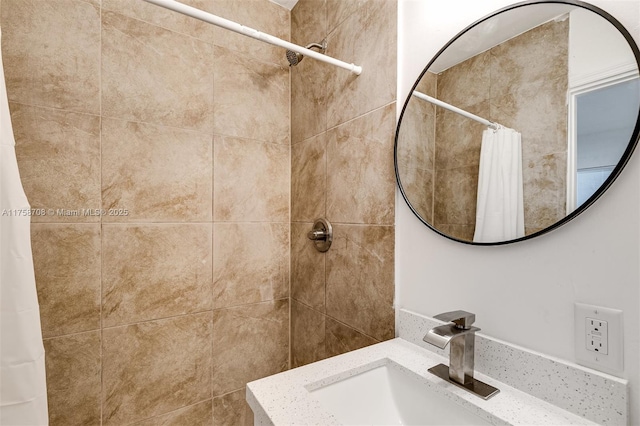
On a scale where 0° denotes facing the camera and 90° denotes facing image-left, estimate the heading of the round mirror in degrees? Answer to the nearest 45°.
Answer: approximately 45°

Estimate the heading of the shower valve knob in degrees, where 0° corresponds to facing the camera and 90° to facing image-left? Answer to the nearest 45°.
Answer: approximately 45°

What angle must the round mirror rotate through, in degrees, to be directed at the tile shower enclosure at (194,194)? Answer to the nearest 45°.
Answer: approximately 45° to its right

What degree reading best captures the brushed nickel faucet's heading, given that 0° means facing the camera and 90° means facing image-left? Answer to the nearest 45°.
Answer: approximately 45°

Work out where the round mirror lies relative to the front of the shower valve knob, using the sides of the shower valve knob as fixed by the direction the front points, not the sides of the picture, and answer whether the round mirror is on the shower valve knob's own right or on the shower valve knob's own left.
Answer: on the shower valve knob's own left

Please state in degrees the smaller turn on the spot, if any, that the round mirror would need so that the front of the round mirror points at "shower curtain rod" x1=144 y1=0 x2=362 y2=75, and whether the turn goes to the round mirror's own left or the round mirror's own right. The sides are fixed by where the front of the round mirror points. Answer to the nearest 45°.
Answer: approximately 45° to the round mirror's own right
